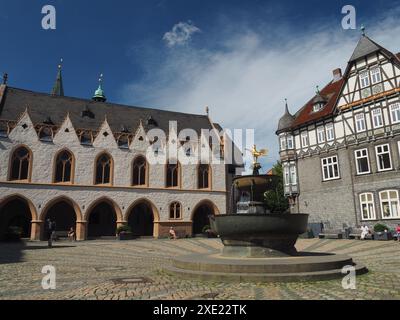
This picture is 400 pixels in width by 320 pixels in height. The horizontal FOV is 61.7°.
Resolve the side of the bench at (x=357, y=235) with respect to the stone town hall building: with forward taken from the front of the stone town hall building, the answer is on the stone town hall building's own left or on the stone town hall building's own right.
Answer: on the stone town hall building's own left

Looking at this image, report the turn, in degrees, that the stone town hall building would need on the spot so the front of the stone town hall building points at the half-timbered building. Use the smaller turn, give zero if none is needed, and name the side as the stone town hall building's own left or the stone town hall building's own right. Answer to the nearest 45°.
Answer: approximately 45° to the stone town hall building's own left

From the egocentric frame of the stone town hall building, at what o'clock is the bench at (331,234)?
The bench is roughly at 10 o'clock from the stone town hall building.

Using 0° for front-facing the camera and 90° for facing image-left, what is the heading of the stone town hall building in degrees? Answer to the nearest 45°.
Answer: approximately 0°

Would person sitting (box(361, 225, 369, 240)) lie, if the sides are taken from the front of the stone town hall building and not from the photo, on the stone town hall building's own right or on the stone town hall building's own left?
on the stone town hall building's own left

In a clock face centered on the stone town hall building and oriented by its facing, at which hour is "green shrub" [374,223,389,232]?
The green shrub is roughly at 10 o'clock from the stone town hall building.
